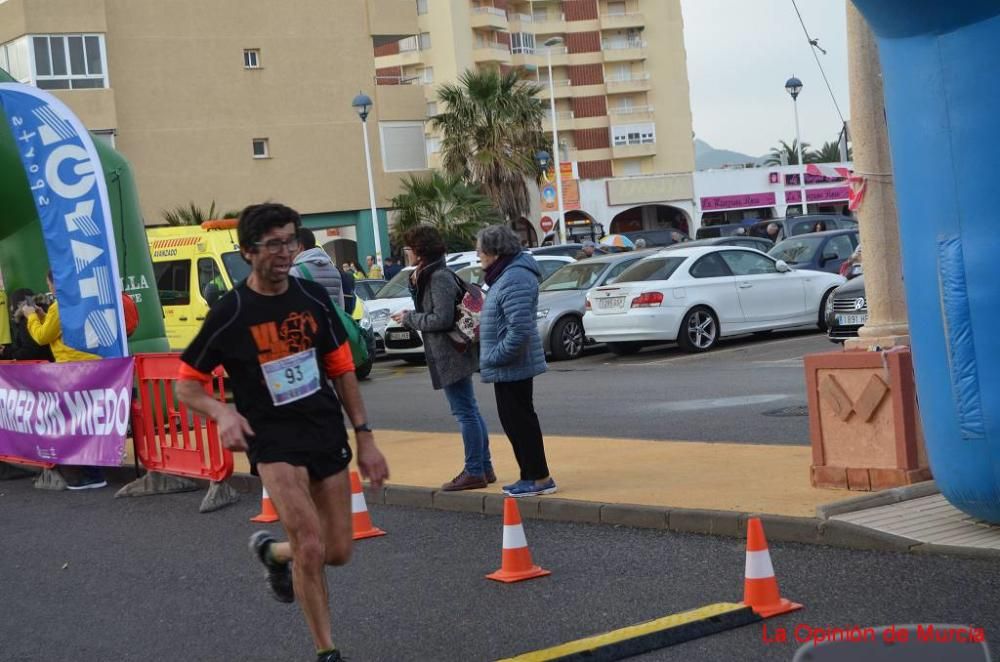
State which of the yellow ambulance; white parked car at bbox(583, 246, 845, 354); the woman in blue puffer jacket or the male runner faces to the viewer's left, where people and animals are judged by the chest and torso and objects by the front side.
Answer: the woman in blue puffer jacket

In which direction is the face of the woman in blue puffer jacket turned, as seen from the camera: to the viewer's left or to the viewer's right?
to the viewer's left

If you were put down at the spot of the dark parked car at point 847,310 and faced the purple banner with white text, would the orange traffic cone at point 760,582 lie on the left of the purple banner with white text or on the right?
left

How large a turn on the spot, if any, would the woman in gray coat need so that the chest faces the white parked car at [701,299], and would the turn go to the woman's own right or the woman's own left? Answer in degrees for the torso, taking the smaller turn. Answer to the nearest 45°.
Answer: approximately 90° to the woman's own right

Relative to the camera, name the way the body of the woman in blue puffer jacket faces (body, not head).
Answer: to the viewer's left

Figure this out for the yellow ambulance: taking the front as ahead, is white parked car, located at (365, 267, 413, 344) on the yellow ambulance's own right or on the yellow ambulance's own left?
on the yellow ambulance's own left

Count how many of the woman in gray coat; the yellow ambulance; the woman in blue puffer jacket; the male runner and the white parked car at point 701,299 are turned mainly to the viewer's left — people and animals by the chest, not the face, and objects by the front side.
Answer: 2

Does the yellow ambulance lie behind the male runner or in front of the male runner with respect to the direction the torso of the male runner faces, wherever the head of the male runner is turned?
behind

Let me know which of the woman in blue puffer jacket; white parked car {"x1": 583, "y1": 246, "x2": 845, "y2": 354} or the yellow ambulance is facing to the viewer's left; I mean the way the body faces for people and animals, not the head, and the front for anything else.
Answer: the woman in blue puffer jacket

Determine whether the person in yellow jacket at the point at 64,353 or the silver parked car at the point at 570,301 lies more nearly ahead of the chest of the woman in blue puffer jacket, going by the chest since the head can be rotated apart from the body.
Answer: the person in yellow jacket

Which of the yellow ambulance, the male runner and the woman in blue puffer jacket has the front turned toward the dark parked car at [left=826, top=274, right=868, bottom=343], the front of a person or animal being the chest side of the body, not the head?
the yellow ambulance

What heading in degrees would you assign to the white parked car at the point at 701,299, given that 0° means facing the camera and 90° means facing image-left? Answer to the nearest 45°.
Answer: approximately 225°
